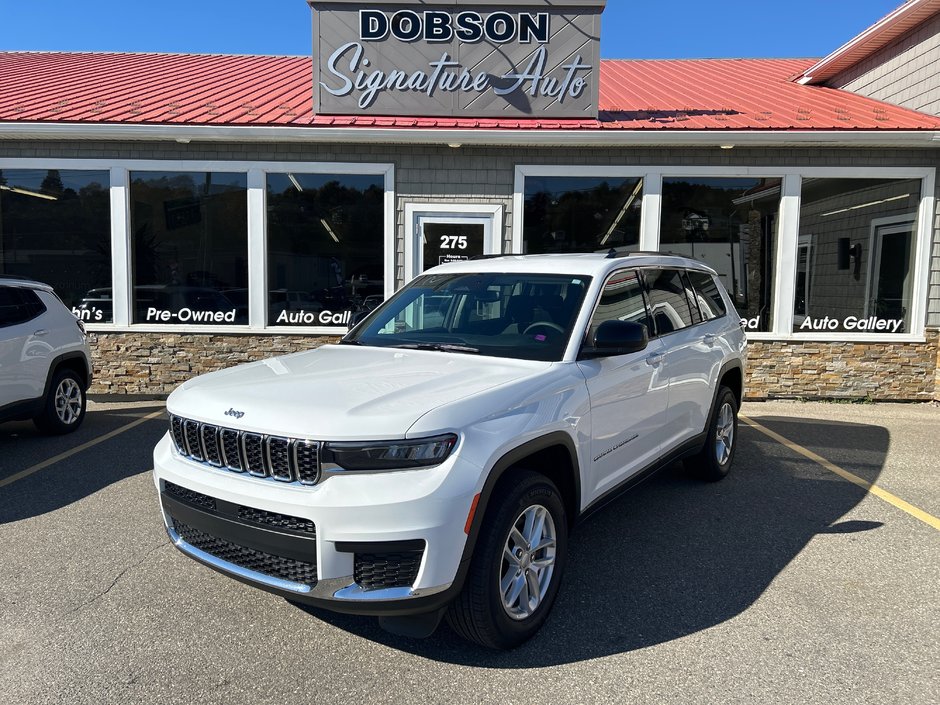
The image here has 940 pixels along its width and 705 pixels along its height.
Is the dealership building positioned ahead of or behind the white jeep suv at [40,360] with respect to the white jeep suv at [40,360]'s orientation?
behind

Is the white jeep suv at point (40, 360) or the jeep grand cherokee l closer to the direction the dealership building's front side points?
the jeep grand cherokee l

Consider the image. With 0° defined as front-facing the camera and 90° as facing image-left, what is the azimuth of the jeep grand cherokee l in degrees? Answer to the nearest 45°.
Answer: approximately 45°

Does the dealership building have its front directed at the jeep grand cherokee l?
yes

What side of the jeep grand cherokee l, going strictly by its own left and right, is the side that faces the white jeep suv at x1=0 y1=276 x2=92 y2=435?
right

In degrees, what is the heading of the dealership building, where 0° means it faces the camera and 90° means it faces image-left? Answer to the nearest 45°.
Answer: approximately 0°
